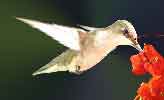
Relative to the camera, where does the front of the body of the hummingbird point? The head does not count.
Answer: to the viewer's right
